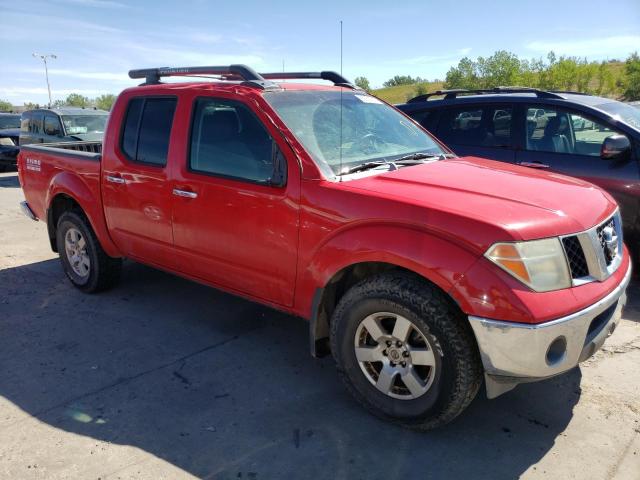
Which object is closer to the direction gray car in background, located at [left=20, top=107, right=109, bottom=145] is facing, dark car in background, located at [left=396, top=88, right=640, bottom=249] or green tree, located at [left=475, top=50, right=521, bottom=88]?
the dark car in background

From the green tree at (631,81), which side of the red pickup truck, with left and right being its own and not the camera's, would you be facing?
left

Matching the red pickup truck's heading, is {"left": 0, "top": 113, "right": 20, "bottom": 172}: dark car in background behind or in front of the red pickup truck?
behind

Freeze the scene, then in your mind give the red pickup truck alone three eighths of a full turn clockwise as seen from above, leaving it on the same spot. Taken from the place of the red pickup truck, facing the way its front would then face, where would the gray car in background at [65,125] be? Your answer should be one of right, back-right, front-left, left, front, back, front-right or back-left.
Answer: front-right

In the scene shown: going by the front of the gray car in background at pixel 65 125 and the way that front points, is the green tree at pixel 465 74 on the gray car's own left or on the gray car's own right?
on the gray car's own left

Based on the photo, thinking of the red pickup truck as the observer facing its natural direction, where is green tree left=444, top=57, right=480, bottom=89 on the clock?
The green tree is roughly at 8 o'clock from the red pickup truck.

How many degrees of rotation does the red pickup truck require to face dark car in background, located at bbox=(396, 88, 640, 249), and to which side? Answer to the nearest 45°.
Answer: approximately 90° to its left

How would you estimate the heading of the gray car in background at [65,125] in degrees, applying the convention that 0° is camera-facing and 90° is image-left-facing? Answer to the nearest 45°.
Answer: approximately 315°
